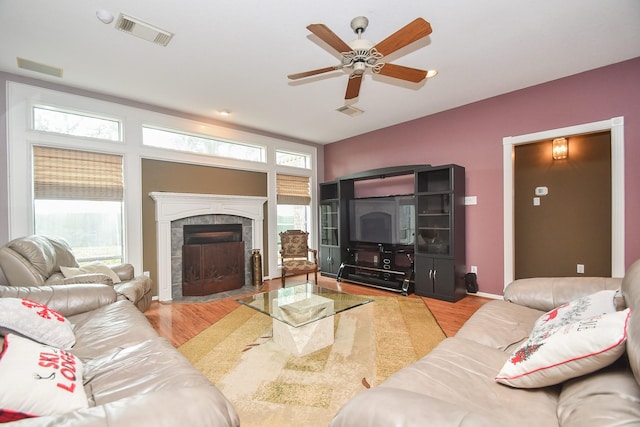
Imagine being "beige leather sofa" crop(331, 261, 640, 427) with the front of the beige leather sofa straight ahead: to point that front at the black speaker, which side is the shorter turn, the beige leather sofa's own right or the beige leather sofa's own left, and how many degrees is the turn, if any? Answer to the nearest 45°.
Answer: approximately 90° to the beige leather sofa's own right

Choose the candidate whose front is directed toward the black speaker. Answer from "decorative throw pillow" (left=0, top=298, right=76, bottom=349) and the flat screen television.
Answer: the decorative throw pillow

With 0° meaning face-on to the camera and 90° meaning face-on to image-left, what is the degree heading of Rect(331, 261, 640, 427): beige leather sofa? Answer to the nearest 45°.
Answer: approximately 90°

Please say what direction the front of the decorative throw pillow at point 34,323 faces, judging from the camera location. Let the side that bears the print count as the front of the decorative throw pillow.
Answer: facing to the right of the viewer

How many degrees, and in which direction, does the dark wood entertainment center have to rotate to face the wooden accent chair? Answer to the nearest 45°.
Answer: approximately 45° to its right
